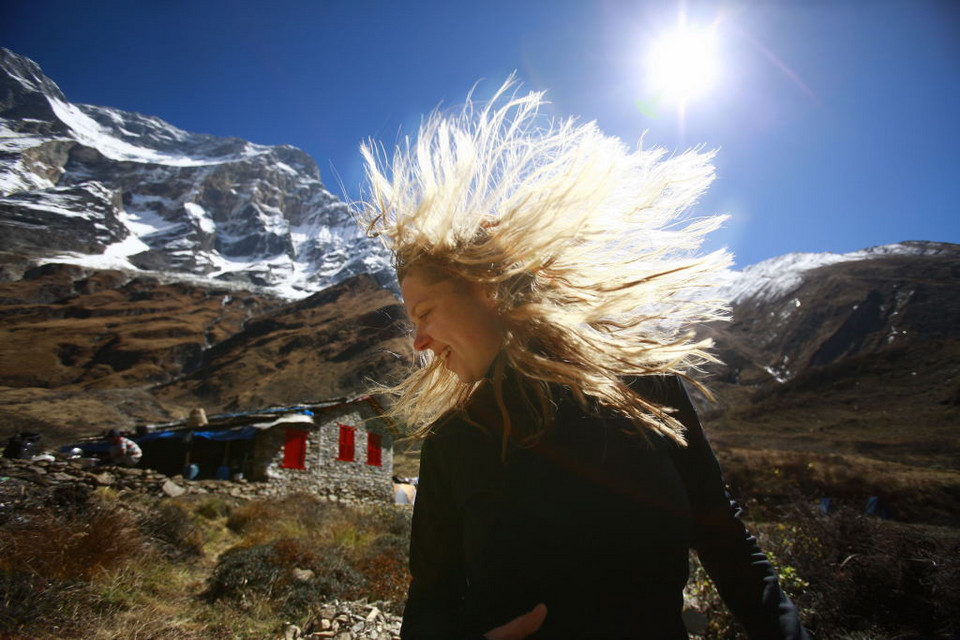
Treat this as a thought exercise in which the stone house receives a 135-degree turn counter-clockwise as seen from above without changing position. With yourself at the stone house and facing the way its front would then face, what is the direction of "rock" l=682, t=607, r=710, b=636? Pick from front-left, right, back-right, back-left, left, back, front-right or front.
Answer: right

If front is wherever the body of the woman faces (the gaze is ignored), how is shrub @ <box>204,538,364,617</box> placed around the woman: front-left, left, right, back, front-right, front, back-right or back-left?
right

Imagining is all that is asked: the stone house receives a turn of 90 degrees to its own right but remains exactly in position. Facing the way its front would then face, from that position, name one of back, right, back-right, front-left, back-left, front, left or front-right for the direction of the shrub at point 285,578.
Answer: back-left

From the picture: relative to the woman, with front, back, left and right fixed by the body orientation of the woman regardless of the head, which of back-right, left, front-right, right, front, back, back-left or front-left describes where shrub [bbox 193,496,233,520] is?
right

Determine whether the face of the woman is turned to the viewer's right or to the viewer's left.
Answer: to the viewer's left

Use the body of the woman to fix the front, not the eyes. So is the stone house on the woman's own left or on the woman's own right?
on the woman's own right

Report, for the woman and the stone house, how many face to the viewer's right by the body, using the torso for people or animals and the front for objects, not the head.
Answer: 0

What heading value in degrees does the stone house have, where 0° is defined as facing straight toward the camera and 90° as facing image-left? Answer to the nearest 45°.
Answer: approximately 45°

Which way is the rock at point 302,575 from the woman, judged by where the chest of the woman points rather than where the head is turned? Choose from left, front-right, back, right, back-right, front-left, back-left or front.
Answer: right

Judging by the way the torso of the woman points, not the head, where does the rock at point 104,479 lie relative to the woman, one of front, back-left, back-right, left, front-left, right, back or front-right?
right

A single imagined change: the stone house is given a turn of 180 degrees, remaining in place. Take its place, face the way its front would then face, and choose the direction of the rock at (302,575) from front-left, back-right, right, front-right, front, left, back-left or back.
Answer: back-right

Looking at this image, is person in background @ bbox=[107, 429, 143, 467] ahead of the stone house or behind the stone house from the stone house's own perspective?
ahead
